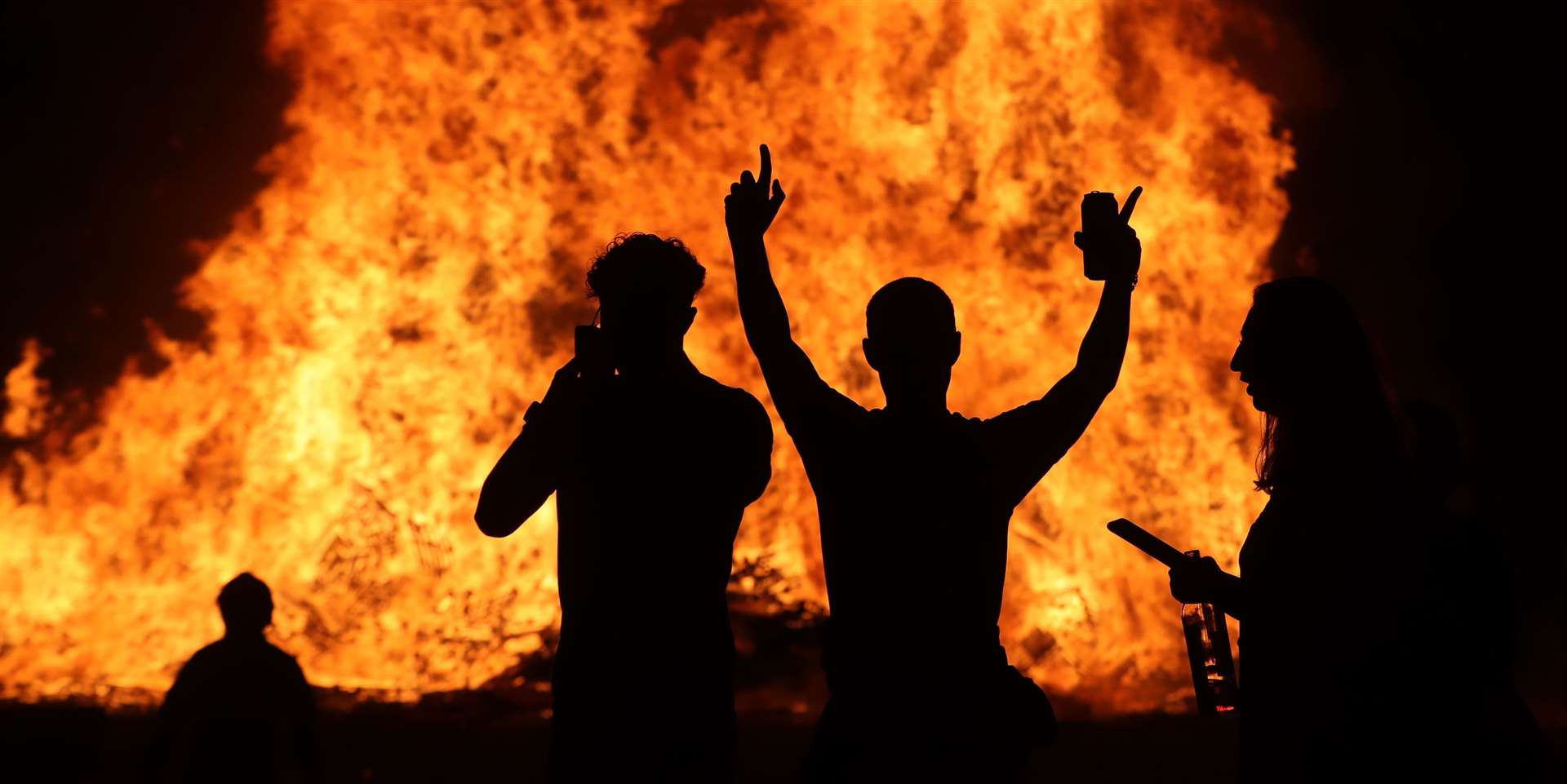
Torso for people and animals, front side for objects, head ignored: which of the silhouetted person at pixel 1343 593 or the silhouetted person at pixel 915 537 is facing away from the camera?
the silhouetted person at pixel 915 537

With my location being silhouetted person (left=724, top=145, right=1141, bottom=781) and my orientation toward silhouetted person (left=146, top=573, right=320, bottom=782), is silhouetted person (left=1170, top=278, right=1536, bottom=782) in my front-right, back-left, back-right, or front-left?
back-right

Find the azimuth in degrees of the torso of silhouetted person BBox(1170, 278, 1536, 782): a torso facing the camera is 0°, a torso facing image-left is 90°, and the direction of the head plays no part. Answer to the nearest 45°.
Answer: approximately 90°

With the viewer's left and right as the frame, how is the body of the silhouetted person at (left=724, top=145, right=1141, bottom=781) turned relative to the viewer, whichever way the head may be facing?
facing away from the viewer

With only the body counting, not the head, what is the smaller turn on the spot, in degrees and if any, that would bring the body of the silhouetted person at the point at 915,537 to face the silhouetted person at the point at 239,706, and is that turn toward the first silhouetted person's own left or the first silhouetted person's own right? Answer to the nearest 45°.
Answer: approximately 45° to the first silhouetted person's own left

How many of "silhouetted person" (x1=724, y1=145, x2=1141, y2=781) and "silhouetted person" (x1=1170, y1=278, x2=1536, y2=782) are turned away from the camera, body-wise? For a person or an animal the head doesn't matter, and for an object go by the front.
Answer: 1

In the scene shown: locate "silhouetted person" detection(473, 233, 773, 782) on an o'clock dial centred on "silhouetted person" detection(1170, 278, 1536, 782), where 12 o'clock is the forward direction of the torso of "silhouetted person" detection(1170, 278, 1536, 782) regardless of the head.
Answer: "silhouetted person" detection(473, 233, 773, 782) is roughly at 11 o'clock from "silhouetted person" detection(1170, 278, 1536, 782).

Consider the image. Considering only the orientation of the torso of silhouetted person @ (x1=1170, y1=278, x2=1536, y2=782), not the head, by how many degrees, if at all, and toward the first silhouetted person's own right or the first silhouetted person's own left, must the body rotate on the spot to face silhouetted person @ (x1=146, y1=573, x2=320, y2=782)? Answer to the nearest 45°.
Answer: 0° — they already face them

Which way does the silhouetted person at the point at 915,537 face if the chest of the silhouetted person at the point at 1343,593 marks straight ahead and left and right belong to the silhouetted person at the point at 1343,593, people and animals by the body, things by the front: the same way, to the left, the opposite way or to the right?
to the right
